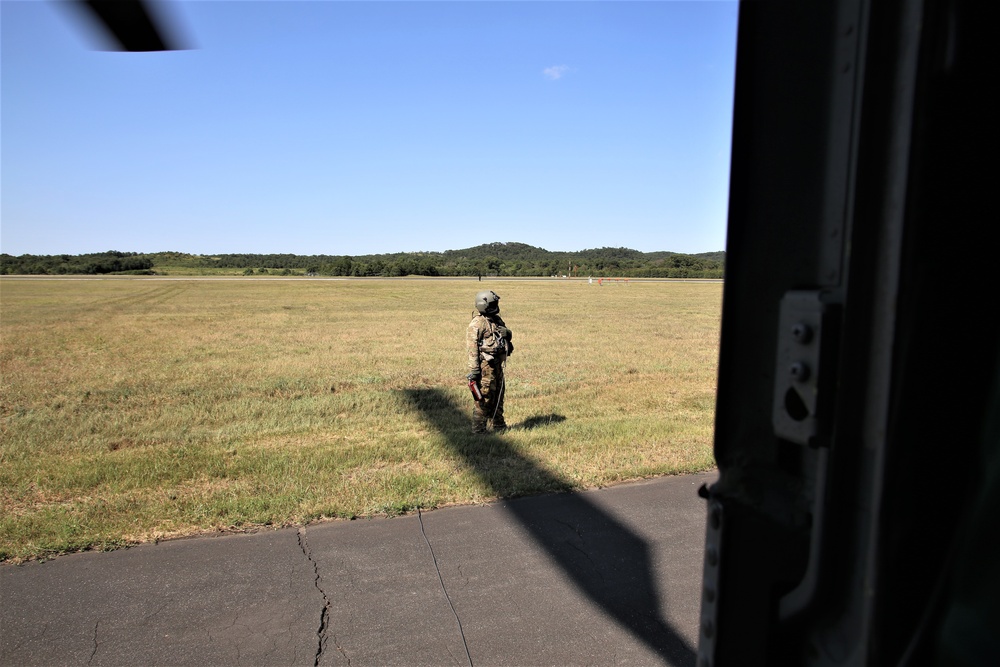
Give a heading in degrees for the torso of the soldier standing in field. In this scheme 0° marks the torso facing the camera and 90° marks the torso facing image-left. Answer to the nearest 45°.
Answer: approximately 315°
